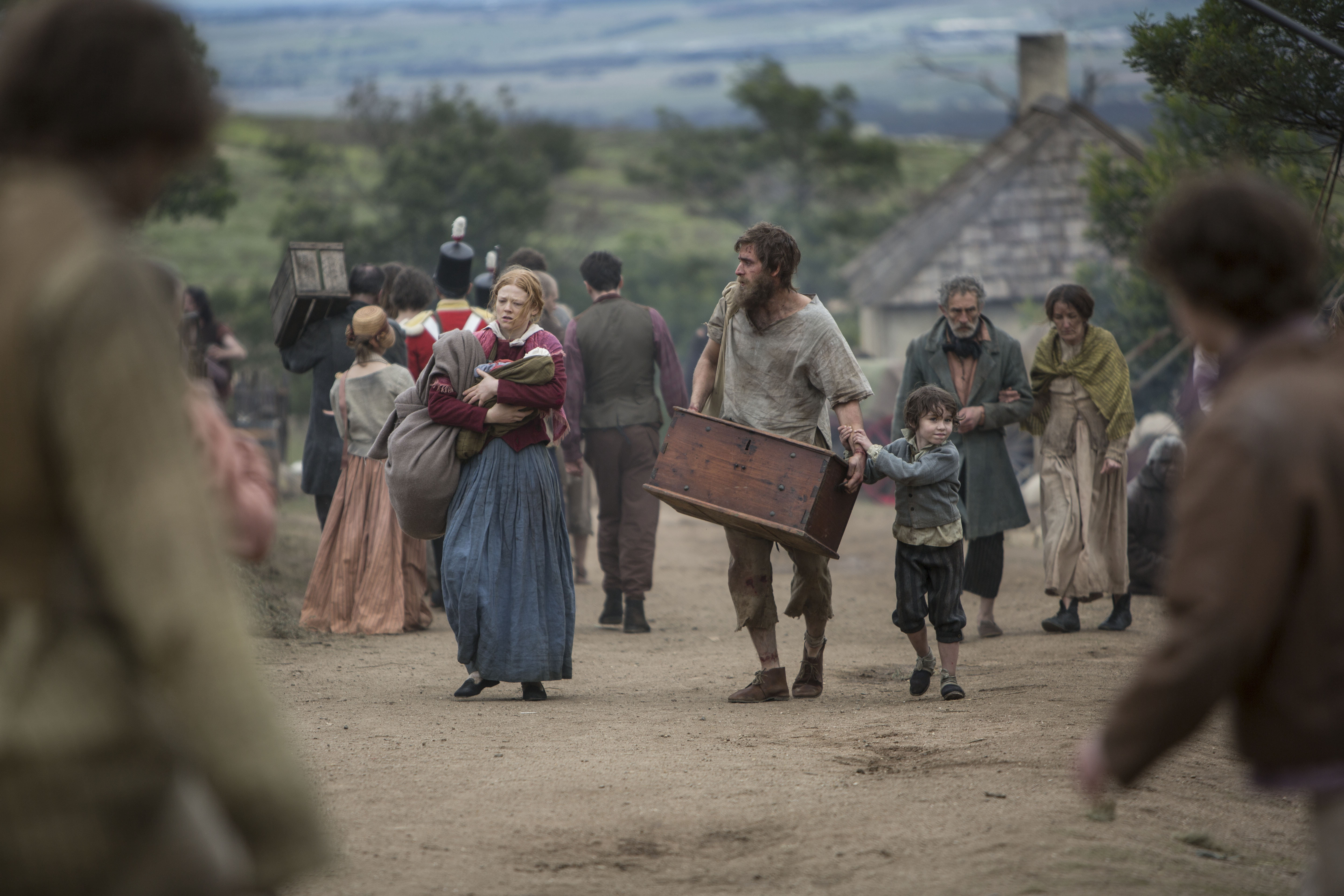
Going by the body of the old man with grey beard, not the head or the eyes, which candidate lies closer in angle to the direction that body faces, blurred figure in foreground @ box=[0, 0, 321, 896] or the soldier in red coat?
the blurred figure in foreground

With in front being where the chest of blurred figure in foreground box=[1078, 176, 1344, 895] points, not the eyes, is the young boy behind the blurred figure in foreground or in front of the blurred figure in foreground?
in front

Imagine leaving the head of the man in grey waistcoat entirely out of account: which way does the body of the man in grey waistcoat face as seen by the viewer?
away from the camera

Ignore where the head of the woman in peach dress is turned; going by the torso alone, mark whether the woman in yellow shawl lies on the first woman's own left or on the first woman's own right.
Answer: on the first woman's own right

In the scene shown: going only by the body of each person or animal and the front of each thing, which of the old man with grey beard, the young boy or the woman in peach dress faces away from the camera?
the woman in peach dress

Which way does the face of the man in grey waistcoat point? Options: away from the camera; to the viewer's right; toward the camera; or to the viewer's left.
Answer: away from the camera

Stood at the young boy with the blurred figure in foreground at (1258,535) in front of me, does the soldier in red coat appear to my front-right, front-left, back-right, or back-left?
back-right

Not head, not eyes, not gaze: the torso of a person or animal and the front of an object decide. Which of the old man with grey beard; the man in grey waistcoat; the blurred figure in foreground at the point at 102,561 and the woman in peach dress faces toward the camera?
the old man with grey beard

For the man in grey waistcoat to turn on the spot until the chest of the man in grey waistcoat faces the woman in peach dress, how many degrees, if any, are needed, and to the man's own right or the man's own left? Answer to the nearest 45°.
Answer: approximately 90° to the man's own left

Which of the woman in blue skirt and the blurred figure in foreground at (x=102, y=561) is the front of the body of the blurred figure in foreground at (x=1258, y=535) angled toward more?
the woman in blue skirt

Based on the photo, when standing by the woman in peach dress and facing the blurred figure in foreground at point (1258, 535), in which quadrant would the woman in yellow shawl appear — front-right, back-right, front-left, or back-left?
front-left

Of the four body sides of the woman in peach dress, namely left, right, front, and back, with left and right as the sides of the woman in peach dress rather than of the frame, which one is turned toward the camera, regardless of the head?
back

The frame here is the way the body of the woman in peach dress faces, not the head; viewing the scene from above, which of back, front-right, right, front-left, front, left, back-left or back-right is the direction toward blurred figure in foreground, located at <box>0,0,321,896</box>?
back

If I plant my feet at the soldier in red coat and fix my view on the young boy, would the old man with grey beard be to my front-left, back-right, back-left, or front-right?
front-left

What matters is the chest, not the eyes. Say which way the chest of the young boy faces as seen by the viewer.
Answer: toward the camera

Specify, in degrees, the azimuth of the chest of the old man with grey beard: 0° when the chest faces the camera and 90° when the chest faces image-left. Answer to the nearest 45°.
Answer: approximately 0°

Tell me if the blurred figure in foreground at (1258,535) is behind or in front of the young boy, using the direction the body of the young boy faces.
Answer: in front
